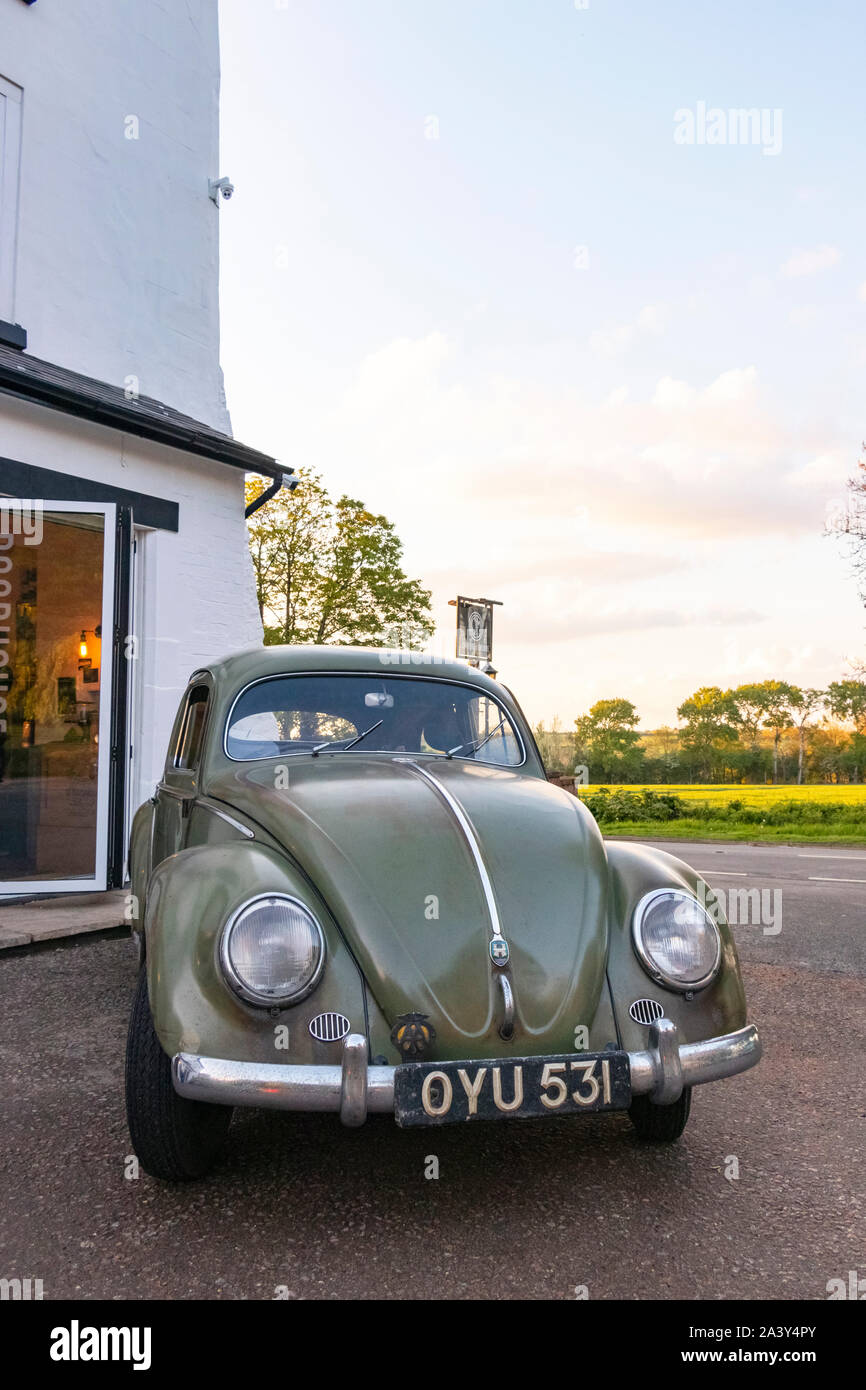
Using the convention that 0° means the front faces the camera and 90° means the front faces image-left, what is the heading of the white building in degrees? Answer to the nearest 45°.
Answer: approximately 315°

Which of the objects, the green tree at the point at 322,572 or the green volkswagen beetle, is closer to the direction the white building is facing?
the green volkswagen beetle

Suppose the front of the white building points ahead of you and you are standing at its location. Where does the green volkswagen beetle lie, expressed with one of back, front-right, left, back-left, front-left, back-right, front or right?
front-right

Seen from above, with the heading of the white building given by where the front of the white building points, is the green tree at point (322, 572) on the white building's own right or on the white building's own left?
on the white building's own left

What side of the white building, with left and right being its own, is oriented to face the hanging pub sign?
left

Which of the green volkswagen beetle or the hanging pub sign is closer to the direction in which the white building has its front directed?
the green volkswagen beetle
